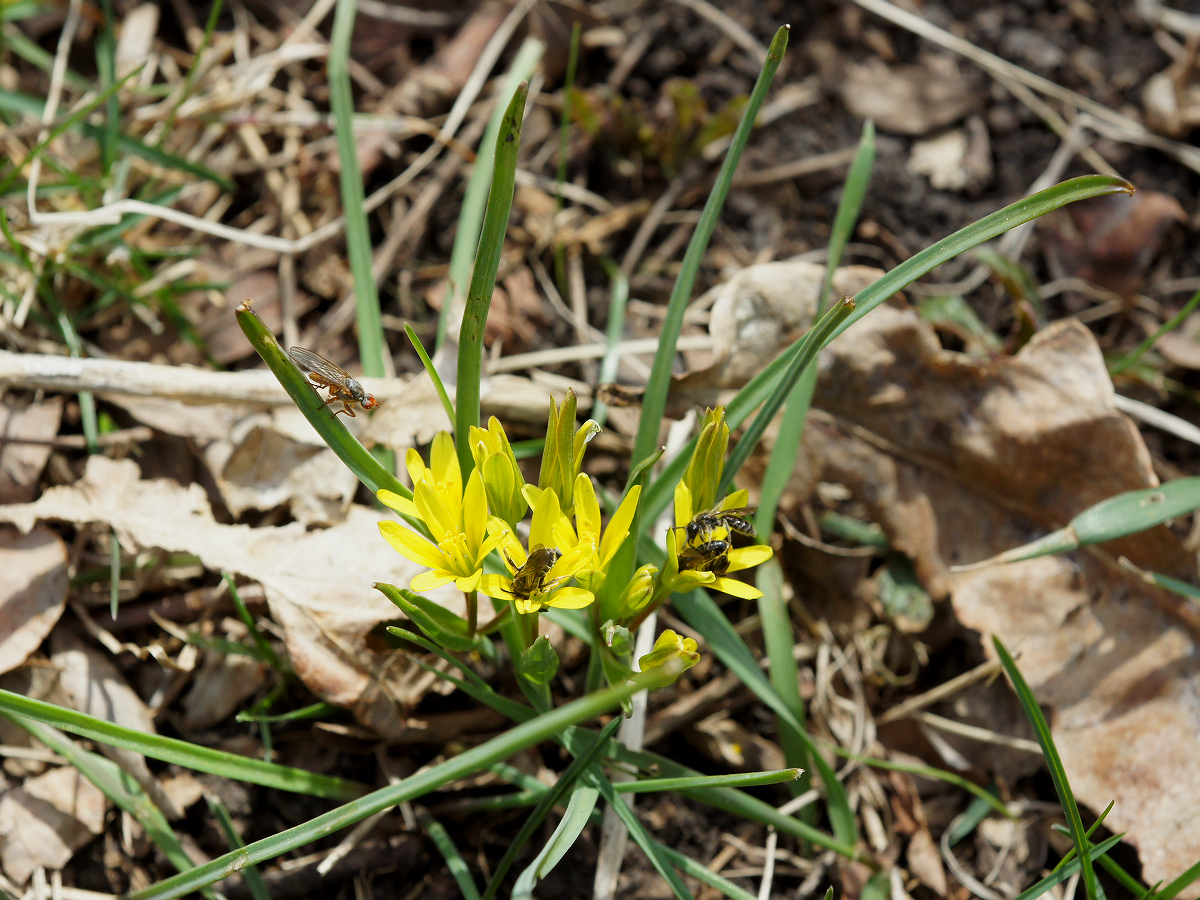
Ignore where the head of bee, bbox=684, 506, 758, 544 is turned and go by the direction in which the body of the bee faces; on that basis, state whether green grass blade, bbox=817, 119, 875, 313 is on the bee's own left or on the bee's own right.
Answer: on the bee's own right

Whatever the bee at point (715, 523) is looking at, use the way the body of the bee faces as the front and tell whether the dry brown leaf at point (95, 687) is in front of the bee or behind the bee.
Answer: in front

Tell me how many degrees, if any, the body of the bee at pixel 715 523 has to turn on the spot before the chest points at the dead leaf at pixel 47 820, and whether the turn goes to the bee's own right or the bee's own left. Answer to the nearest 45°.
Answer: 0° — it already faces it

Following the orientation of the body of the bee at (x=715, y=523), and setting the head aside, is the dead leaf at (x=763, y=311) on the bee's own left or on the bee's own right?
on the bee's own right

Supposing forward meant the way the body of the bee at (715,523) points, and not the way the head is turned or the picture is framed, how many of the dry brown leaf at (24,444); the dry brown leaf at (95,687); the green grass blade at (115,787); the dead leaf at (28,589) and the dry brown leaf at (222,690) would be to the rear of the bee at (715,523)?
0

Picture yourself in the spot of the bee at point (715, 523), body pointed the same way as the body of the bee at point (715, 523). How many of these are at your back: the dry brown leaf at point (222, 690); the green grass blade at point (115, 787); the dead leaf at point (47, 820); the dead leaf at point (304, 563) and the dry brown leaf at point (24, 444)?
0

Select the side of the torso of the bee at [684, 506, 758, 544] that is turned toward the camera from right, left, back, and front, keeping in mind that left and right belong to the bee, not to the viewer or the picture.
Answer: left
